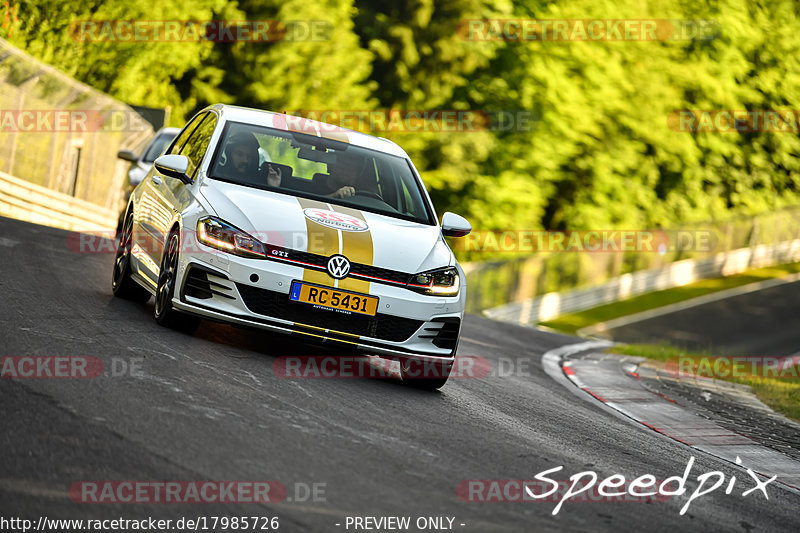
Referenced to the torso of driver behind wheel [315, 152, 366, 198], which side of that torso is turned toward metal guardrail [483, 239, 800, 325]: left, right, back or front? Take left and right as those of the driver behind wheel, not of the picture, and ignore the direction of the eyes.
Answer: back

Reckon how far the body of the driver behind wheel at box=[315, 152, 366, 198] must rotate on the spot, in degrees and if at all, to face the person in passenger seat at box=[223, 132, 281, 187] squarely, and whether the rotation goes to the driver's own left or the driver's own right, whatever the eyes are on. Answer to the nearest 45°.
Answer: approximately 90° to the driver's own right

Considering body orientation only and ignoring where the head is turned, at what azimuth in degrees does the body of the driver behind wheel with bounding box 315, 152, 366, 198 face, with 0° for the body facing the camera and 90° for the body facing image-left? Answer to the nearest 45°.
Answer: approximately 0°

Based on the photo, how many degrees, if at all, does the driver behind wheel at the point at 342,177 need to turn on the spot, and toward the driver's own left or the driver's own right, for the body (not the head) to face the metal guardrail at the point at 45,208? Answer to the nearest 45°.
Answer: approximately 135° to the driver's own right
